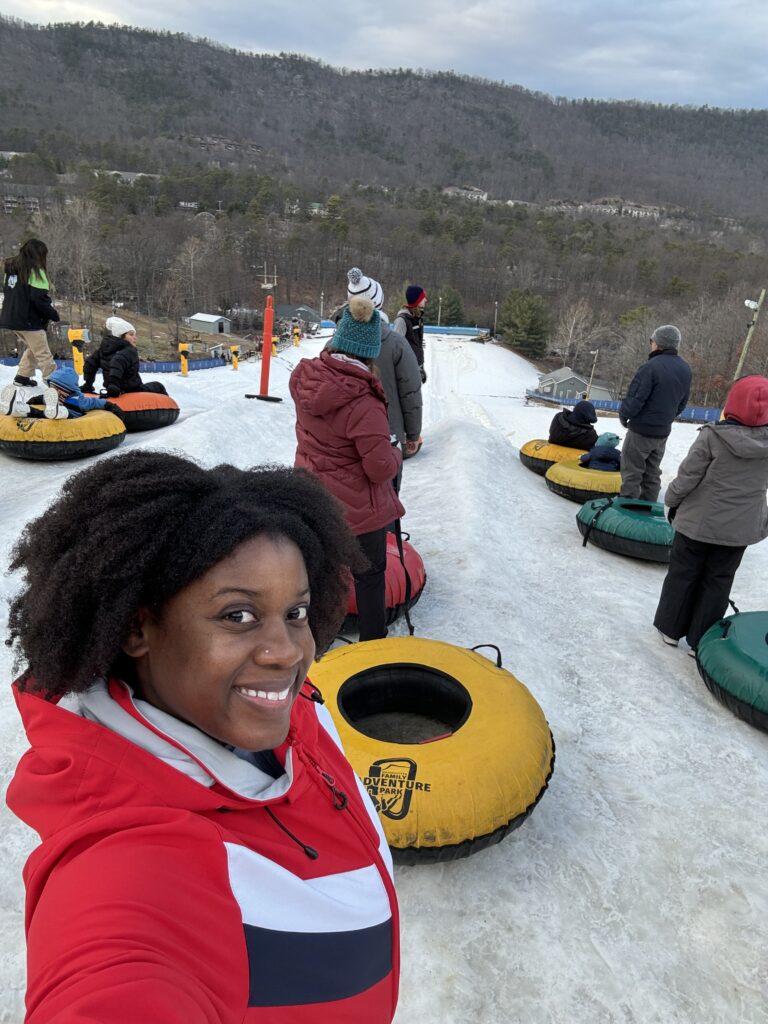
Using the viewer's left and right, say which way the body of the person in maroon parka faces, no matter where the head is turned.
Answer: facing away from the viewer and to the right of the viewer

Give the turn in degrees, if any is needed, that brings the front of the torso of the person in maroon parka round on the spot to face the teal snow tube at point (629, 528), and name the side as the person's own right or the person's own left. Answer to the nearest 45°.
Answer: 0° — they already face it

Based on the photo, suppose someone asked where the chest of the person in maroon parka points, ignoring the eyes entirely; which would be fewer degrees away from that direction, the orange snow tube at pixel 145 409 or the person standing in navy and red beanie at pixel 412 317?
the person standing in navy and red beanie

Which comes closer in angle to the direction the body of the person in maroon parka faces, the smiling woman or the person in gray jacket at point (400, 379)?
the person in gray jacket

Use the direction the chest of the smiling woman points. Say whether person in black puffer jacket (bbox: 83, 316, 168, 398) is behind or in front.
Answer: behind
